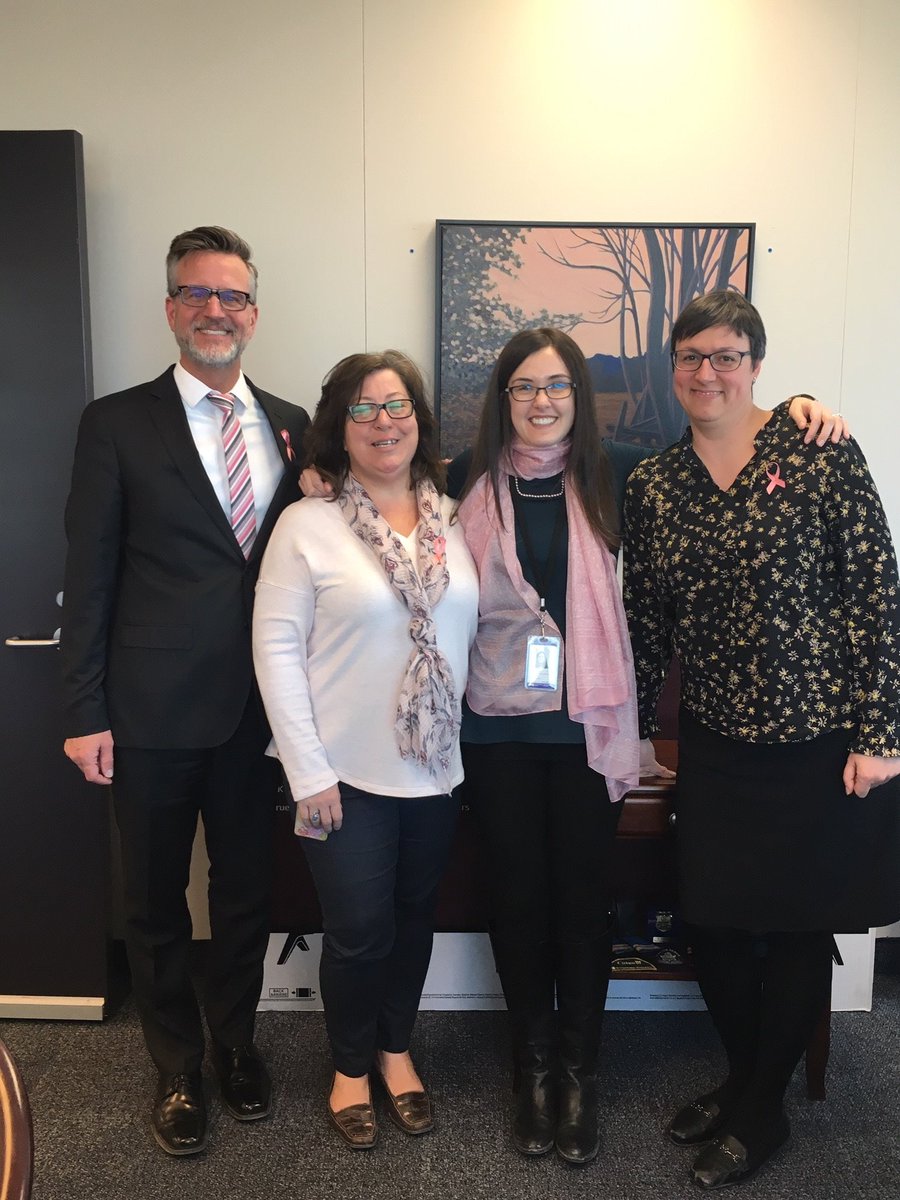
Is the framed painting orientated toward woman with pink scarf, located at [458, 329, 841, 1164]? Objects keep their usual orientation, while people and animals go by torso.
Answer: yes

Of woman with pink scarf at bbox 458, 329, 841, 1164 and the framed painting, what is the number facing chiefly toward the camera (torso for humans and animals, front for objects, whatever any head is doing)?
2

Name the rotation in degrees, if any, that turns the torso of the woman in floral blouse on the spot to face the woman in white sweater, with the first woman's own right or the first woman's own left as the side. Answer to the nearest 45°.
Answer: approximately 45° to the first woman's own right

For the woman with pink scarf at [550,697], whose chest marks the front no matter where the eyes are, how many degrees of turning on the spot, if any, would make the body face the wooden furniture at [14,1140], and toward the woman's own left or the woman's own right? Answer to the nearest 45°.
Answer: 0° — they already face it

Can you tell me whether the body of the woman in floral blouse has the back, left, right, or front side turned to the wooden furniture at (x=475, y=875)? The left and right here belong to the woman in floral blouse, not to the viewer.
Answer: right

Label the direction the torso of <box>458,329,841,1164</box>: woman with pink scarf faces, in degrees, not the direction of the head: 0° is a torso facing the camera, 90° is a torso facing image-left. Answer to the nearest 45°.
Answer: approximately 0°
